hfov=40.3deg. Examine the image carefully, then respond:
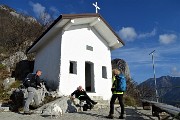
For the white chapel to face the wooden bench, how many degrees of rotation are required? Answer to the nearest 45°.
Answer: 0° — it already faces it
